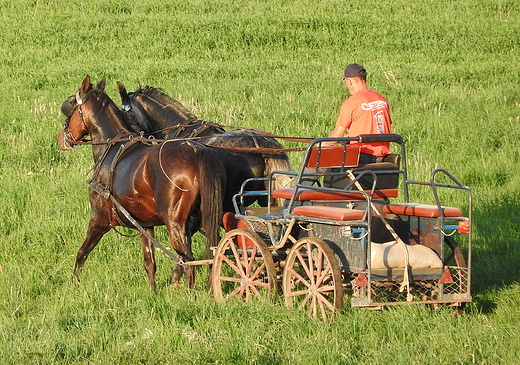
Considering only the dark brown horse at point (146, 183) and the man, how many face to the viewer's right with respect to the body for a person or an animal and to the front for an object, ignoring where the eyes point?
0

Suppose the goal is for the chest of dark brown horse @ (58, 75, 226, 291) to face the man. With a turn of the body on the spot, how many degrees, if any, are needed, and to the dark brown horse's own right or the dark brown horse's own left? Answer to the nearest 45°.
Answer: approximately 180°

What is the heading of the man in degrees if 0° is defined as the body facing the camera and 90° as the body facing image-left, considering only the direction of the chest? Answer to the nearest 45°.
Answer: approximately 135°

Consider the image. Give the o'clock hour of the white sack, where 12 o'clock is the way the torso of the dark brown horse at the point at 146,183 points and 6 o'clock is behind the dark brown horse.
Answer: The white sack is roughly at 6 o'clock from the dark brown horse.

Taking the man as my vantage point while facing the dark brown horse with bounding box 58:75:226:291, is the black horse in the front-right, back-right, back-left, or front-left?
front-right

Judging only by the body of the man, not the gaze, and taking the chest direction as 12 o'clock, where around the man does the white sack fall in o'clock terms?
The white sack is roughly at 7 o'clock from the man.

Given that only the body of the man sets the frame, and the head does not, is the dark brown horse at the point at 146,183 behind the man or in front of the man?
in front

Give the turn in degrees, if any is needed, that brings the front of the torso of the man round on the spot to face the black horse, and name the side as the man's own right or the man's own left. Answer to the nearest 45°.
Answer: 0° — they already face it

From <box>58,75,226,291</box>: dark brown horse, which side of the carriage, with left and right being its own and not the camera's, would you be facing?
front

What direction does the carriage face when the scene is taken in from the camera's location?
facing away from the viewer and to the left of the viewer

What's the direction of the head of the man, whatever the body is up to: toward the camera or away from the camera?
away from the camera

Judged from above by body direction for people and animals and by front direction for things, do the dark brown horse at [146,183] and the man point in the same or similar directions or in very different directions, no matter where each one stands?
same or similar directions

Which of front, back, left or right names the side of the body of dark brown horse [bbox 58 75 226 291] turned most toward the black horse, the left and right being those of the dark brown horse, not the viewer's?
right

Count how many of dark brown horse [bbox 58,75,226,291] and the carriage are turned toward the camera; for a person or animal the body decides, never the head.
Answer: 0

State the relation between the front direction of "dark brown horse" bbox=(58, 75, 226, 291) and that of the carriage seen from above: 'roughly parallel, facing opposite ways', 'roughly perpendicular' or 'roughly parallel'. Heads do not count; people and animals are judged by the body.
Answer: roughly parallel

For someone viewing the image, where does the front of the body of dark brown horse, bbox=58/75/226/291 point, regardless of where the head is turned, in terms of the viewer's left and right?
facing away from the viewer and to the left of the viewer

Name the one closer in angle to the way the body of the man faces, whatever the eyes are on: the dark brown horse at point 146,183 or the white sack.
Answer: the dark brown horse
